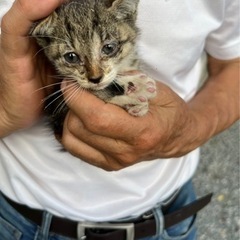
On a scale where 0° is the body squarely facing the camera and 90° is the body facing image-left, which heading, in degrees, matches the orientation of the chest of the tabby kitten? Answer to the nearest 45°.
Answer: approximately 0°
